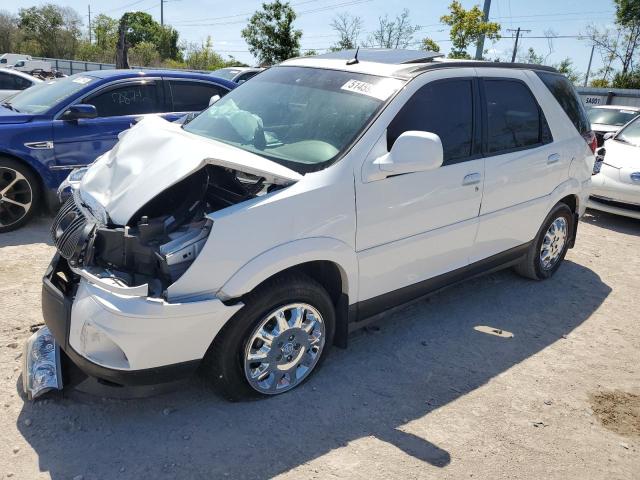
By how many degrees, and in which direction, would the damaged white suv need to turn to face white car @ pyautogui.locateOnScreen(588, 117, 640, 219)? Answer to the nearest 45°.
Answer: approximately 180°

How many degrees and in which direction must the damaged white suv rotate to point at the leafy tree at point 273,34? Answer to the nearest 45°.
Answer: approximately 135° to its right

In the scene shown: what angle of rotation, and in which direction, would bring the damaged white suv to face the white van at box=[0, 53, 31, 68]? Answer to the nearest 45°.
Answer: approximately 90° to its right

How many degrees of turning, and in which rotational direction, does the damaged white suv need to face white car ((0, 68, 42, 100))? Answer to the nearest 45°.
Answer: approximately 90° to its right

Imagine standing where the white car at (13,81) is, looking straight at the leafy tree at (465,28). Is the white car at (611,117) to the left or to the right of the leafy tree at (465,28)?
right

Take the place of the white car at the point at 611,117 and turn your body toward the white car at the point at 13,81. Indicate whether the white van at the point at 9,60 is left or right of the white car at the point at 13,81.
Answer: right

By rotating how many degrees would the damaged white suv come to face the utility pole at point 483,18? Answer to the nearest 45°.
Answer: approximately 135° to its right

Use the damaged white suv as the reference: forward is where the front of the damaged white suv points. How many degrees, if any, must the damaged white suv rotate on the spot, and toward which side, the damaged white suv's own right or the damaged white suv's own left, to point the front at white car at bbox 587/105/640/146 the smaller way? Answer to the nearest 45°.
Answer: approximately 180°

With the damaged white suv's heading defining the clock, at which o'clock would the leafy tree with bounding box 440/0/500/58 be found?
The leafy tree is roughly at 5 o'clock from the damaged white suv.

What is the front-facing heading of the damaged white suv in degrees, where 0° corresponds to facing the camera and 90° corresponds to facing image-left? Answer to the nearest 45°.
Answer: approximately 45°

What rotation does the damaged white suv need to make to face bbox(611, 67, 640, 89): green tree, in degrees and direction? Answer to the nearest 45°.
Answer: approximately 180°
